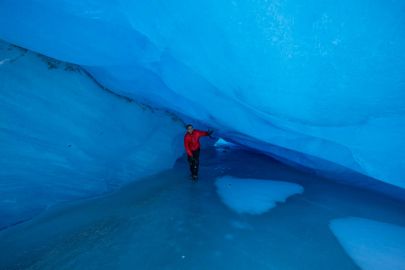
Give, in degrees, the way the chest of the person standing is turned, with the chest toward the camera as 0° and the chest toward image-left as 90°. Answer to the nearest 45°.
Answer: approximately 0°
